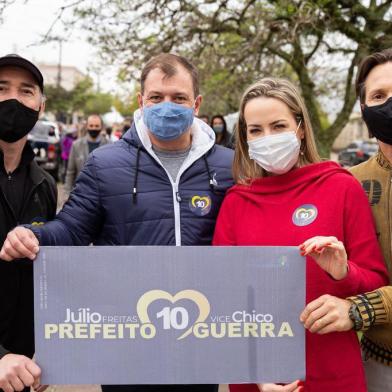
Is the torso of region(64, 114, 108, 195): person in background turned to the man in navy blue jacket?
yes

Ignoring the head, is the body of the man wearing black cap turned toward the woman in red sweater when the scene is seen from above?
no

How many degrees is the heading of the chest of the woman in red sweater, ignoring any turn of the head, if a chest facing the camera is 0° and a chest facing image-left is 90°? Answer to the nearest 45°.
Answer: approximately 45°

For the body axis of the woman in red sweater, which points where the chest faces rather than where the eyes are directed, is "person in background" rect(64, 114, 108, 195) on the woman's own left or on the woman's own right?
on the woman's own right

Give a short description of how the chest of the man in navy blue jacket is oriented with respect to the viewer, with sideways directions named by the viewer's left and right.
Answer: facing the viewer

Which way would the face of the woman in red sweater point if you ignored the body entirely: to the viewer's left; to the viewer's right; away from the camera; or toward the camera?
toward the camera

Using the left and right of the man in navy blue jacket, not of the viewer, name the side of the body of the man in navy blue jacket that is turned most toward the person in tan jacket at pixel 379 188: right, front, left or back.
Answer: left

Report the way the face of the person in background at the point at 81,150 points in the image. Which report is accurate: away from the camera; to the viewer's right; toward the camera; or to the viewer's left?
toward the camera

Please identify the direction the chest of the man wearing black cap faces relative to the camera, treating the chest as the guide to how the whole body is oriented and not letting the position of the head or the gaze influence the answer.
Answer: toward the camera

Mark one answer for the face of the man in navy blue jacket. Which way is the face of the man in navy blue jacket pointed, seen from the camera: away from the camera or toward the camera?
toward the camera

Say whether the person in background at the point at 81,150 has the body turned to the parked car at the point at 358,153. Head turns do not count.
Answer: no

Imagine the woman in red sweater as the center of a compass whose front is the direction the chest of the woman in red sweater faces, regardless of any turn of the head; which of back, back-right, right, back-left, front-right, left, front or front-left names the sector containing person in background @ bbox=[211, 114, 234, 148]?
back-right
